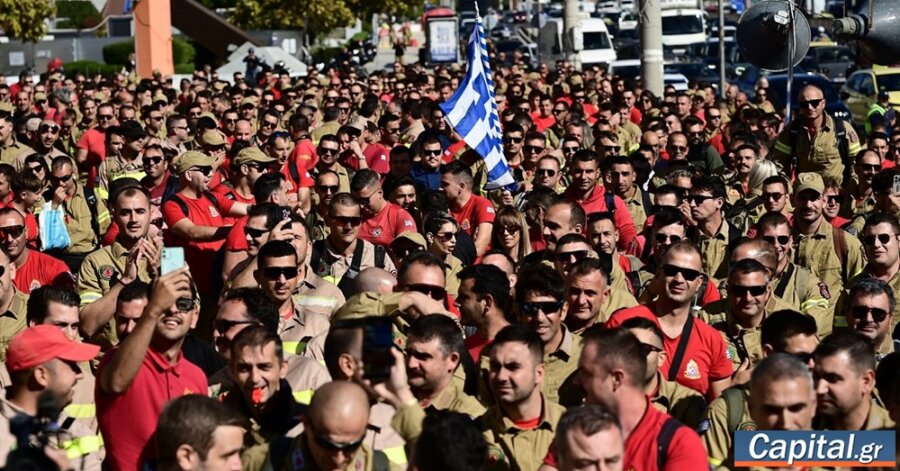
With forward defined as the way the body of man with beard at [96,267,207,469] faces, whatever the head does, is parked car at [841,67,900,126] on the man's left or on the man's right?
on the man's left

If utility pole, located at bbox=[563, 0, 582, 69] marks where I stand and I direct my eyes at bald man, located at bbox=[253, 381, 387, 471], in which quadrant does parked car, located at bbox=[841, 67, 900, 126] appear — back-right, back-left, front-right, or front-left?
front-left

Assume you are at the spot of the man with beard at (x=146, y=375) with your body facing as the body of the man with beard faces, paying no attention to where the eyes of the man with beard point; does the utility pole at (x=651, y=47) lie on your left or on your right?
on your left

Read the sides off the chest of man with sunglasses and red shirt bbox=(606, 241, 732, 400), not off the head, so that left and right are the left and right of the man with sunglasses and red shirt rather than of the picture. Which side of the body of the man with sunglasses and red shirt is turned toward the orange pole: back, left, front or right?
back

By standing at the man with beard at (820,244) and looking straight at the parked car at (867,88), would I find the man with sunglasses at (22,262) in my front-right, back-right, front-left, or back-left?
back-left

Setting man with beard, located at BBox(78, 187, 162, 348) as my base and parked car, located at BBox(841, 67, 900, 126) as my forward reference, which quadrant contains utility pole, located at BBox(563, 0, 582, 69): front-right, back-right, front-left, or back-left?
front-left

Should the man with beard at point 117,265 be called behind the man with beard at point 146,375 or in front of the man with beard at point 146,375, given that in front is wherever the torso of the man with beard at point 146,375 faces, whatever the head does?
behind

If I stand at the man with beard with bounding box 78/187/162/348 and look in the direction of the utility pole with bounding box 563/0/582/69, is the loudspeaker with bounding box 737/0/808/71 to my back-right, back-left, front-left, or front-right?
front-right

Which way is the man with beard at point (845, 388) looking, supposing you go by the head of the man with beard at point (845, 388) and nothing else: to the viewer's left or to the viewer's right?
to the viewer's left

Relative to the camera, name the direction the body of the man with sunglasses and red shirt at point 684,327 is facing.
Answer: toward the camera

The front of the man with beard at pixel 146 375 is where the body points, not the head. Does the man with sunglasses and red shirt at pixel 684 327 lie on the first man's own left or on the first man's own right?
on the first man's own left

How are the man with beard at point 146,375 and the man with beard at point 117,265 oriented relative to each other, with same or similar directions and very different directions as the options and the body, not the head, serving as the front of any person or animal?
same or similar directions

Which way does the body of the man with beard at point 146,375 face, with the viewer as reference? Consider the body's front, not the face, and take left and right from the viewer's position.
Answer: facing the viewer and to the right of the viewer
